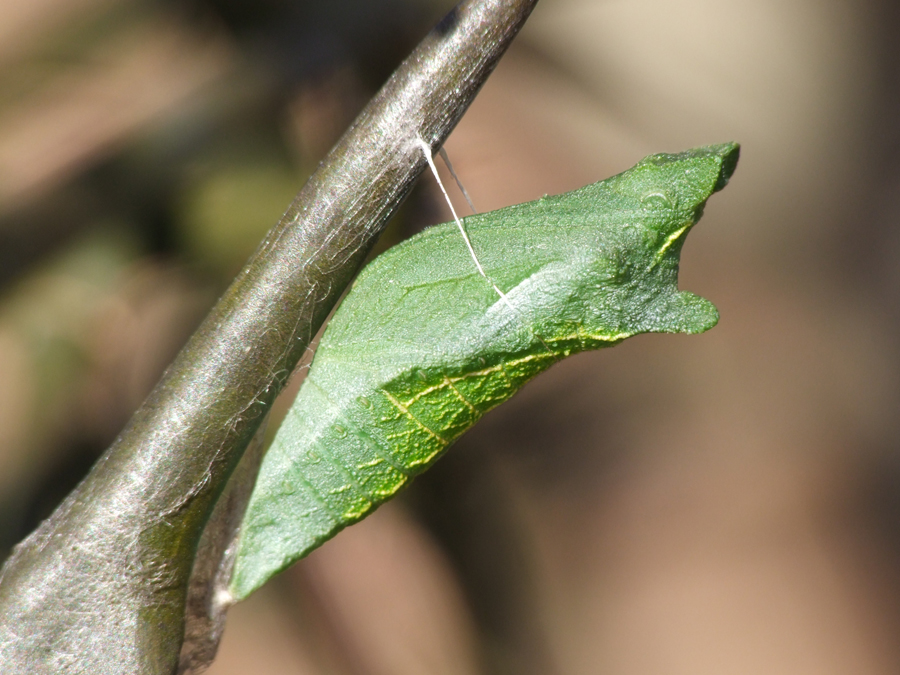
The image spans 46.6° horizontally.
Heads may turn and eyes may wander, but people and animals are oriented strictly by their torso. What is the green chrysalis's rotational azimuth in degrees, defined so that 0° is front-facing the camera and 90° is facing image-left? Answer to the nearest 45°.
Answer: approximately 270°
